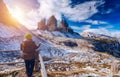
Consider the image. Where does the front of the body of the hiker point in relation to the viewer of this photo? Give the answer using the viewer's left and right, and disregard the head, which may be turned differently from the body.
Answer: facing away from the viewer and to the right of the viewer
